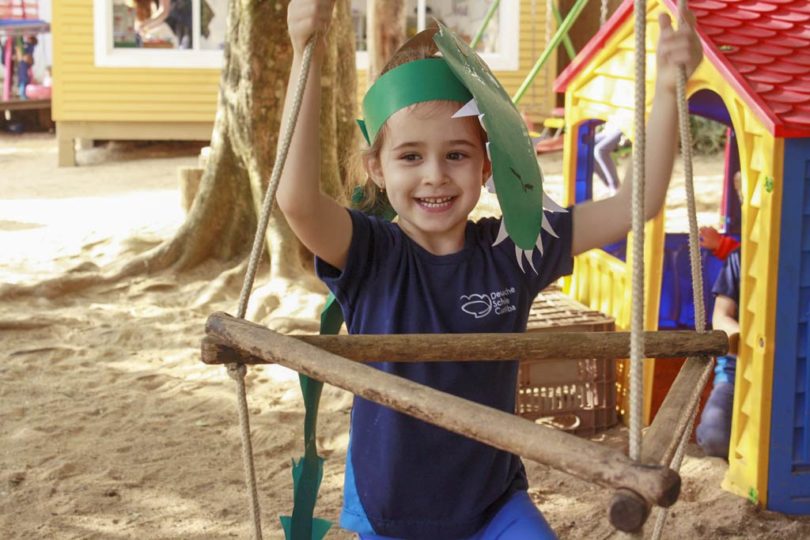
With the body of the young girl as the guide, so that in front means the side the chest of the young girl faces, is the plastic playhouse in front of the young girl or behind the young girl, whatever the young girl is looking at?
behind

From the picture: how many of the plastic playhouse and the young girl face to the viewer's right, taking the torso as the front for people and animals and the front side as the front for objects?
0

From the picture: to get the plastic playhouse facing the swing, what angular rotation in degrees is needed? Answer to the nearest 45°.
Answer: approximately 45° to its left

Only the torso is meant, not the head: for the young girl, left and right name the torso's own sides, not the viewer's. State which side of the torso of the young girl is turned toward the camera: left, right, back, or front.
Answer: front

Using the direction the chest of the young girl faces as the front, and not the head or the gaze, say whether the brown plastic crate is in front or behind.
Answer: behind

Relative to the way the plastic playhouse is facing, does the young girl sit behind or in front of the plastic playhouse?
in front

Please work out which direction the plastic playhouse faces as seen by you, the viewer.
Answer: facing the viewer and to the left of the viewer

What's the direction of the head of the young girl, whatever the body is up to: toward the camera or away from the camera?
toward the camera

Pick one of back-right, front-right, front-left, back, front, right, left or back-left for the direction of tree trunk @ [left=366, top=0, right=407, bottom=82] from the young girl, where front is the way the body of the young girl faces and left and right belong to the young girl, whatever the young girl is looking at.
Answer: back

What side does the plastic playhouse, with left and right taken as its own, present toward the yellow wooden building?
right
